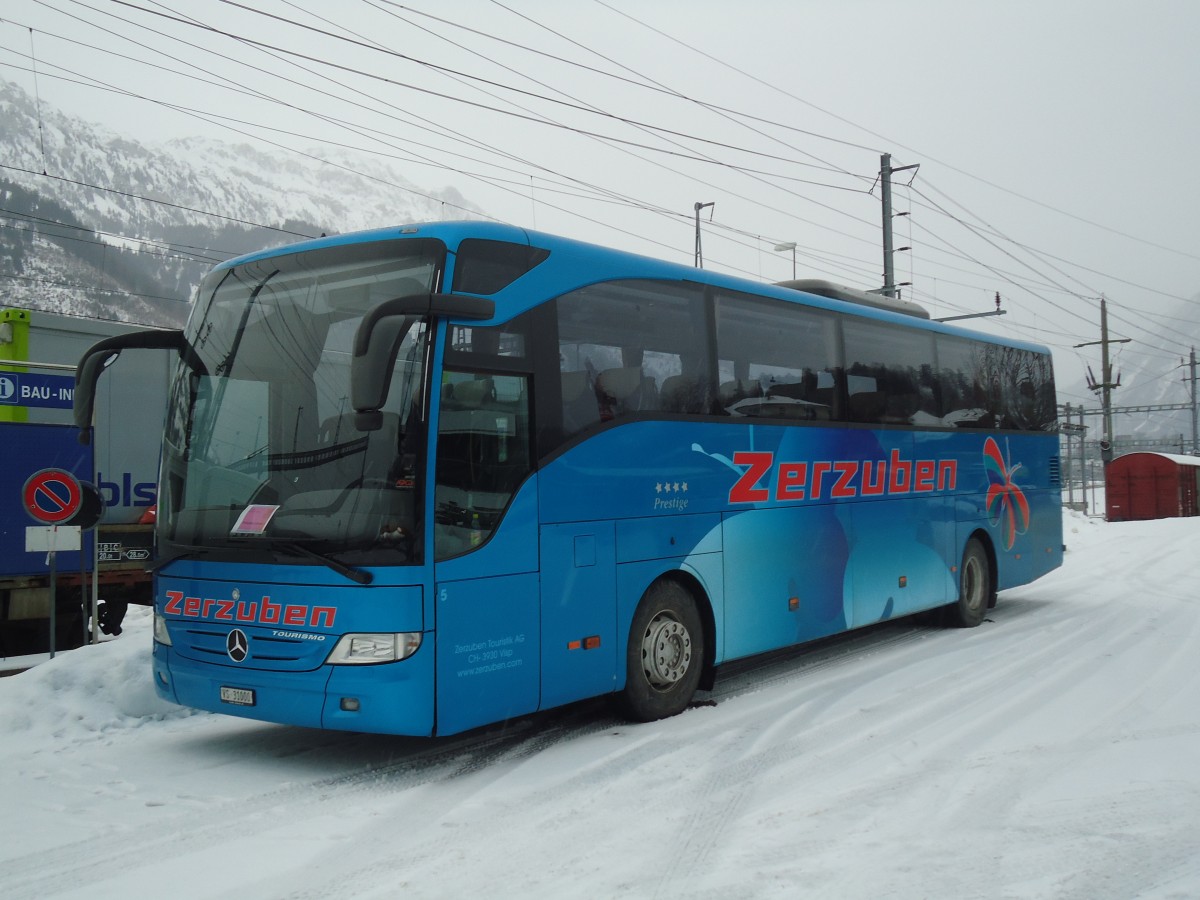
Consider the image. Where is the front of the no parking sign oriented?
toward the camera

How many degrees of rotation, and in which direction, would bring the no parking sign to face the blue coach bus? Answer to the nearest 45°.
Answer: approximately 45° to its left

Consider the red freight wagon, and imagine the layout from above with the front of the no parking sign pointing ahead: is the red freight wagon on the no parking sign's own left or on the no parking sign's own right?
on the no parking sign's own left

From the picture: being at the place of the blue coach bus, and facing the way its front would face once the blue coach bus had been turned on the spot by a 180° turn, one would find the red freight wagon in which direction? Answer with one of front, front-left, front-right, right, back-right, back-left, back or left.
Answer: front

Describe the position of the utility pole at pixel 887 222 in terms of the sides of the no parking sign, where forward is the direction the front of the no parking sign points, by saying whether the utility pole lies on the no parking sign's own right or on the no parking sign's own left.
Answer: on the no parking sign's own left

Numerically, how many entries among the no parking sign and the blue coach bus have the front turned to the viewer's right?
0

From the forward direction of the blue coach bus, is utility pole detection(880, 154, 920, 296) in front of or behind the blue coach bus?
behind

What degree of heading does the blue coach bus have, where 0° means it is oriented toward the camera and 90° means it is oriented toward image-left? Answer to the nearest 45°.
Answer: approximately 45°

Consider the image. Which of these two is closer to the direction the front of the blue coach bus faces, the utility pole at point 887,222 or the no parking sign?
the no parking sign

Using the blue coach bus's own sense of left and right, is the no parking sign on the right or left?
on its right
